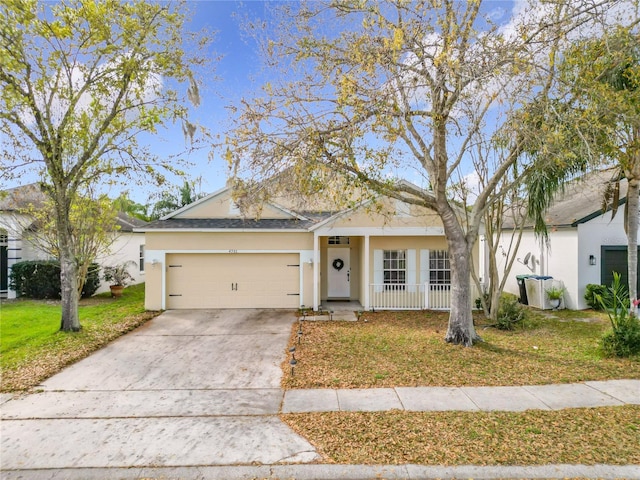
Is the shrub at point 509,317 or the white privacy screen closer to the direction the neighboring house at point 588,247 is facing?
the shrub

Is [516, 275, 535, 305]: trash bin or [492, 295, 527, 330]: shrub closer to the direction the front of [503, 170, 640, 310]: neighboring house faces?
the shrub

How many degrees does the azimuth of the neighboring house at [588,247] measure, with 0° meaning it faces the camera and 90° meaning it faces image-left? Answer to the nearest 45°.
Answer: approximately 315°
